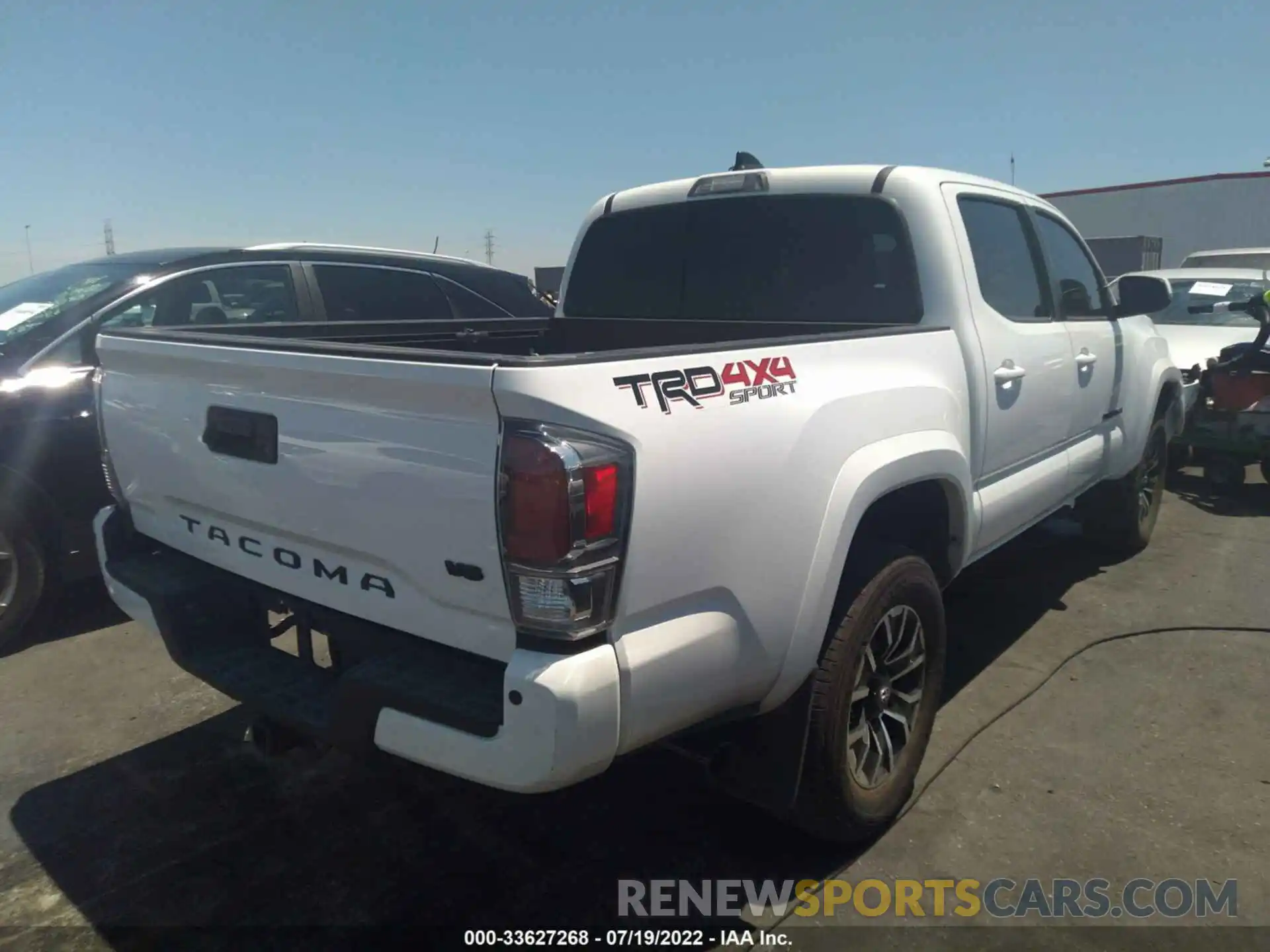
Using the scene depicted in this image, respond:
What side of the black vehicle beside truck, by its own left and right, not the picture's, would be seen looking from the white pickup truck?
left

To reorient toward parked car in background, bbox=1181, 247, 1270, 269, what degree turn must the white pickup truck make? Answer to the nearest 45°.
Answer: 0° — it already faces it

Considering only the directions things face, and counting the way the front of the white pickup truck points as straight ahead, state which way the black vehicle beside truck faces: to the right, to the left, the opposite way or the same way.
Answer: the opposite way

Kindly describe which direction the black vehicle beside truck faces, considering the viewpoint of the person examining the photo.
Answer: facing the viewer and to the left of the viewer

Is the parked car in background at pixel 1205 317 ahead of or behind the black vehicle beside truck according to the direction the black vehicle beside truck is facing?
behind

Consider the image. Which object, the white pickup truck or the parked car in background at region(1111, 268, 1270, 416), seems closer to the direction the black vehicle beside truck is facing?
the white pickup truck

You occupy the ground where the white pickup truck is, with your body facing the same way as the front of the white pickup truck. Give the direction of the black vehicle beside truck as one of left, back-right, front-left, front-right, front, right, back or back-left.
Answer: left

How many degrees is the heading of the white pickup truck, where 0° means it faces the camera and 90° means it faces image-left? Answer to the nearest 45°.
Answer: approximately 225°

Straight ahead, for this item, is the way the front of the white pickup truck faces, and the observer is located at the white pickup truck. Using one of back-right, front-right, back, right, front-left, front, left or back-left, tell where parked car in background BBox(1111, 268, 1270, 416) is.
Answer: front
